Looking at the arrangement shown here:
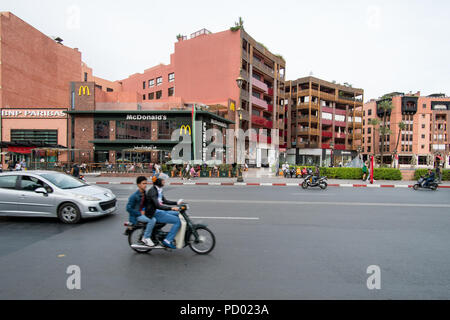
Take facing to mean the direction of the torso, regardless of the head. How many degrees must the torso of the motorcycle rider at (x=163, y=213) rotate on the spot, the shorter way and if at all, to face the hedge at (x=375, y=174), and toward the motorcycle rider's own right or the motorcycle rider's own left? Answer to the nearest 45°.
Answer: approximately 45° to the motorcycle rider's own left

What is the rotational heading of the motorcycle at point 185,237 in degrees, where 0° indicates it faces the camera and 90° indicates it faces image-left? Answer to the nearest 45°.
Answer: approximately 270°

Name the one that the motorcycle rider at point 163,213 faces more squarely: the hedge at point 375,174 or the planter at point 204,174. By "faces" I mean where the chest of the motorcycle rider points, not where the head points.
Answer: the hedge

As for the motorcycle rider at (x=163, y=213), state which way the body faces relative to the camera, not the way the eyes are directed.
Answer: to the viewer's right

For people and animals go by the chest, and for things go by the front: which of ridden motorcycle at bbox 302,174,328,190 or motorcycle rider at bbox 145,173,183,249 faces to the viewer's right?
the motorcycle rider

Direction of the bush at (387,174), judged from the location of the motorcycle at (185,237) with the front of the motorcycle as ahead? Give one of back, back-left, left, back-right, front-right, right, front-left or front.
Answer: front-left

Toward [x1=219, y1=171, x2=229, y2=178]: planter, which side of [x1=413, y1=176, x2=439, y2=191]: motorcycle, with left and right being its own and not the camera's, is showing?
front

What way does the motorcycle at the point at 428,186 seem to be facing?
to the viewer's left

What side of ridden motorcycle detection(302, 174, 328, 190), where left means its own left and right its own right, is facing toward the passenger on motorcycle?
left

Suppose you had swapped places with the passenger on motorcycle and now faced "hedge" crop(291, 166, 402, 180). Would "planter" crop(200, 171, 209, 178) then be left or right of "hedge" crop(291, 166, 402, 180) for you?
left

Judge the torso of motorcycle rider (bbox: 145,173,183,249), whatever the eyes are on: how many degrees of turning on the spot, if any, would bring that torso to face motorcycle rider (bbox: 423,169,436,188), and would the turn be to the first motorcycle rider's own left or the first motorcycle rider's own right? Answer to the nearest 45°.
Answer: approximately 45° to the first motorcycle rider's own left

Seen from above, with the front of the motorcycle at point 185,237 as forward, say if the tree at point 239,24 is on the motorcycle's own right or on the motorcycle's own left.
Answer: on the motorcycle's own left
